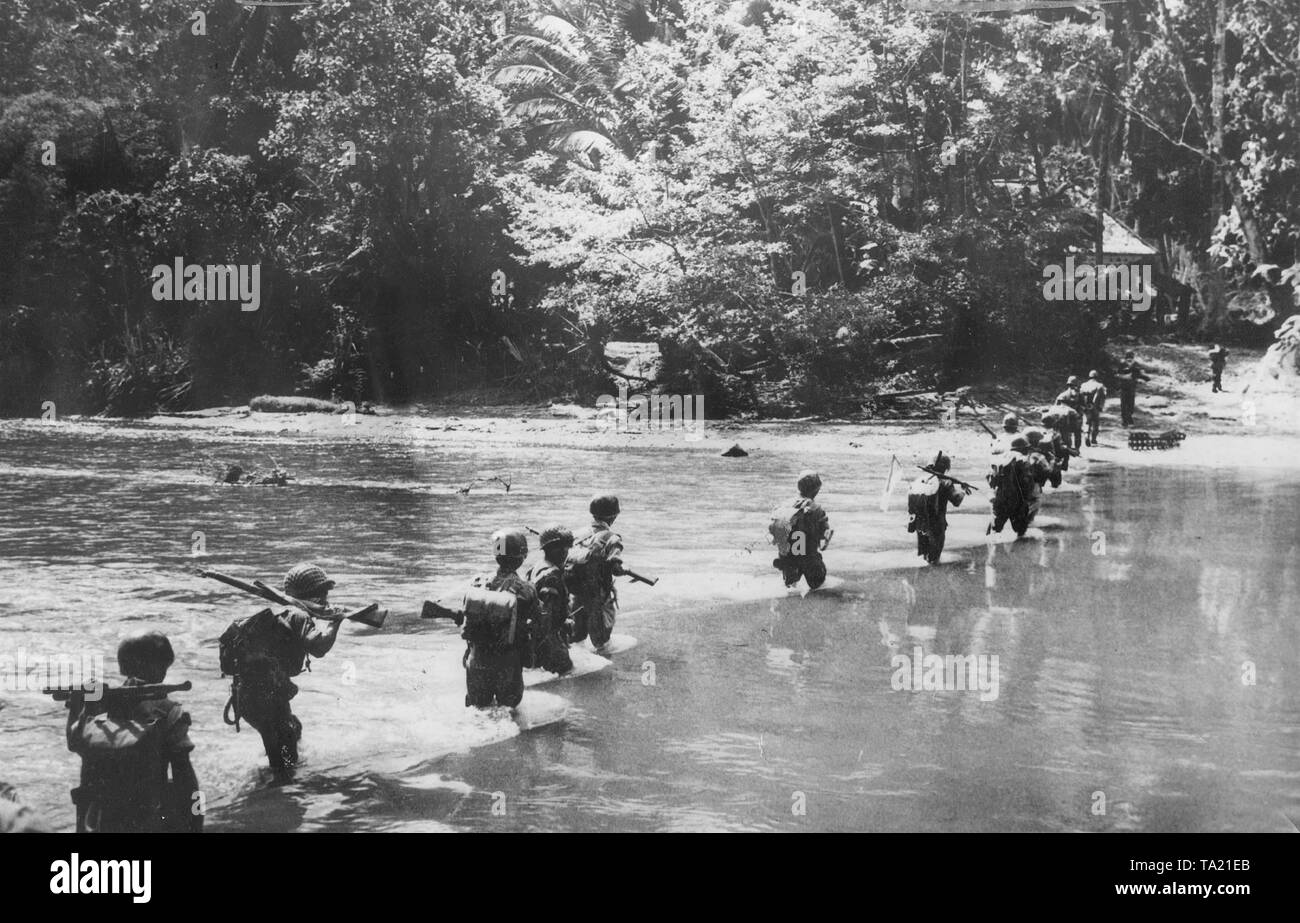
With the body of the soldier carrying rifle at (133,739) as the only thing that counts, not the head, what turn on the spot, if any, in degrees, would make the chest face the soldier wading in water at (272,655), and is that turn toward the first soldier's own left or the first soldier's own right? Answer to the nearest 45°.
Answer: approximately 45° to the first soldier's own right

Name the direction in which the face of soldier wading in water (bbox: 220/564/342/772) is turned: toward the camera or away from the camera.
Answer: away from the camera

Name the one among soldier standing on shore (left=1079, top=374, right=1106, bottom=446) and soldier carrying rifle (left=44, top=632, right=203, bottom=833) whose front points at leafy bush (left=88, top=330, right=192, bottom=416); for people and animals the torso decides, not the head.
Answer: the soldier carrying rifle

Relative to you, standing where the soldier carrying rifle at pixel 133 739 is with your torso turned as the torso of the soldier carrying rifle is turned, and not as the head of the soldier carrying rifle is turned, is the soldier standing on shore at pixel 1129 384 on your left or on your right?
on your right

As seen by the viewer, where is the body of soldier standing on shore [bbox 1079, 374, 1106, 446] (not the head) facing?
away from the camera

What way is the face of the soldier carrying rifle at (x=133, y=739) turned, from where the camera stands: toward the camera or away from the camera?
away from the camera

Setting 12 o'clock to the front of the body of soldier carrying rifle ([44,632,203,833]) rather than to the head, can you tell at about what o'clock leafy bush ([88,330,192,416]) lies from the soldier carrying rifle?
The leafy bush is roughly at 12 o'clock from the soldier carrying rifle.

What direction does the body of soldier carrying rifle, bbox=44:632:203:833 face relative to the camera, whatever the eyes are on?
away from the camera
